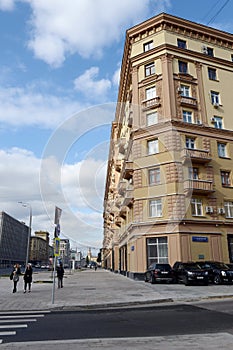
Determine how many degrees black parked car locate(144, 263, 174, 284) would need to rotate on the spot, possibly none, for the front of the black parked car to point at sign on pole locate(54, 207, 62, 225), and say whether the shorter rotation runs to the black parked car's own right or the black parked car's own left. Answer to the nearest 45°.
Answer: approximately 90° to the black parked car's own left

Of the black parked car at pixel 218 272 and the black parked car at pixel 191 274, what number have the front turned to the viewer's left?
0

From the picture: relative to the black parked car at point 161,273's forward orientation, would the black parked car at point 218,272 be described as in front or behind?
behind
